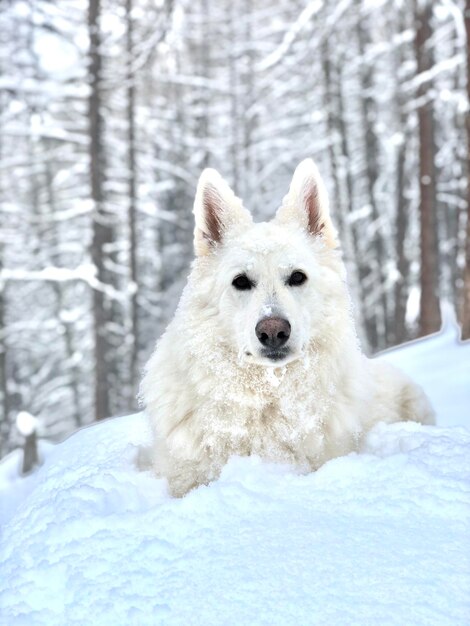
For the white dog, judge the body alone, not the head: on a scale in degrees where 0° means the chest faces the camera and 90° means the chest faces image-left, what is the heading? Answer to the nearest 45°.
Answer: approximately 0°

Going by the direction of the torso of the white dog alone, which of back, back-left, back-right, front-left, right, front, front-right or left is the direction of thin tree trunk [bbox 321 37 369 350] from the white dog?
back

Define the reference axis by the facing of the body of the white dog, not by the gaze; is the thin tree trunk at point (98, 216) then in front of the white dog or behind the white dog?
behind

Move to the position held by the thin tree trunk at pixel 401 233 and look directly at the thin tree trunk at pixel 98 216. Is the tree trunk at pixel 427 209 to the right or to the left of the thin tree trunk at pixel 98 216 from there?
left

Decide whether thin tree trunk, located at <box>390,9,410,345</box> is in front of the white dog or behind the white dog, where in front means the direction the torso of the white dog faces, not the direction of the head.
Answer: behind

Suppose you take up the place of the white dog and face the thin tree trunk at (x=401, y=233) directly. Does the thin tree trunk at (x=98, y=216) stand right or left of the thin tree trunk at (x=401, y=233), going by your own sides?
left

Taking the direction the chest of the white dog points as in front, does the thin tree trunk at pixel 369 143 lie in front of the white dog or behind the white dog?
behind

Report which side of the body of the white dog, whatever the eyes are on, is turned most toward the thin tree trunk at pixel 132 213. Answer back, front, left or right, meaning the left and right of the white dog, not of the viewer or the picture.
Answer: back

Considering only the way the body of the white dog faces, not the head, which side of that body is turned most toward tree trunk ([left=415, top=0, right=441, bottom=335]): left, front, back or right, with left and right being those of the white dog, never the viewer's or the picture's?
back
